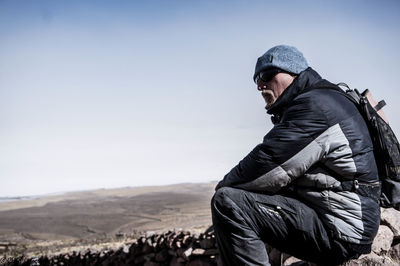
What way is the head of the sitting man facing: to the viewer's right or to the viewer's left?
to the viewer's left

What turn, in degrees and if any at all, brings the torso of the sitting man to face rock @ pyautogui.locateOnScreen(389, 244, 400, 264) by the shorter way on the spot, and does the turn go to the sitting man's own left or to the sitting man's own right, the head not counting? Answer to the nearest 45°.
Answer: approximately 135° to the sitting man's own right

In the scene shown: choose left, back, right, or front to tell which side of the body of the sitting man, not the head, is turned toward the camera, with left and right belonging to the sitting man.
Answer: left
